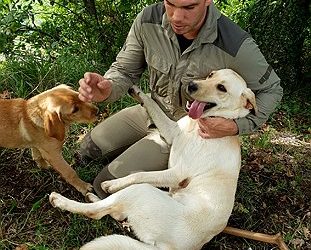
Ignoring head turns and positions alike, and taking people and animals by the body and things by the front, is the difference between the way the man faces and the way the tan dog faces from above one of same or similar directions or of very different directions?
very different directions

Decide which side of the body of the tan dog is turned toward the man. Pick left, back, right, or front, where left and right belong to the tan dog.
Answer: front

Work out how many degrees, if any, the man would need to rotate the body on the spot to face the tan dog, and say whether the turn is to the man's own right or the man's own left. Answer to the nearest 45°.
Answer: approximately 45° to the man's own right

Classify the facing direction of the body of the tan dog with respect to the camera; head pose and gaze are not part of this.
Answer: to the viewer's right

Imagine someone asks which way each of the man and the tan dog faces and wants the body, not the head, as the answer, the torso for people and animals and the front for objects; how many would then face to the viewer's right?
1

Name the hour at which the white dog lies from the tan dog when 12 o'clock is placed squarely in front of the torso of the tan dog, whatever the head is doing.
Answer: The white dog is roughly at 2 o'clock from the tan dog.

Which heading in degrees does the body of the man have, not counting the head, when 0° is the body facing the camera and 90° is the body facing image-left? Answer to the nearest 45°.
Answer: approximately 45°
